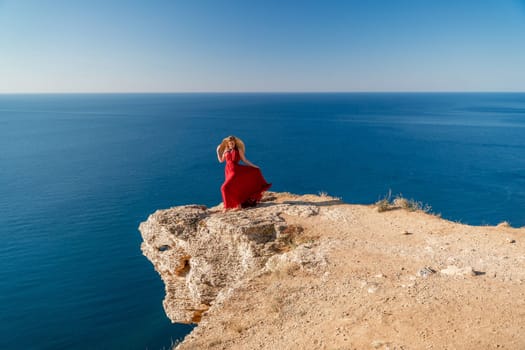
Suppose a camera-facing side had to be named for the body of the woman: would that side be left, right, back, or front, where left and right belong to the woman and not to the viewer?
front

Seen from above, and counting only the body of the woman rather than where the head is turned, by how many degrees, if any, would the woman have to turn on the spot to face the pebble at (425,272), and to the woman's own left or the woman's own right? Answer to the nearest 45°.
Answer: approximately 45° to the woman's own left
